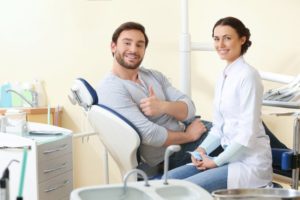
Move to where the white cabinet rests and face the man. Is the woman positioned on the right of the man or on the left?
right

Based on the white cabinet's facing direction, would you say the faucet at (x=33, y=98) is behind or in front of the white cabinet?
behind

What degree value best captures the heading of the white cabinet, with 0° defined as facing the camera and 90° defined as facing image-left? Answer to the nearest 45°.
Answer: approximately 315°

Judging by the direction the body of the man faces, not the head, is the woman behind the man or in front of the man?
in front

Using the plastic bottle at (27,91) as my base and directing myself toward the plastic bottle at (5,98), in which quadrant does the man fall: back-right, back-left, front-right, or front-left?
back-left

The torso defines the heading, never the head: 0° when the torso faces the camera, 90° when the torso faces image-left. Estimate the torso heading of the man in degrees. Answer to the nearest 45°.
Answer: approximately 315°
